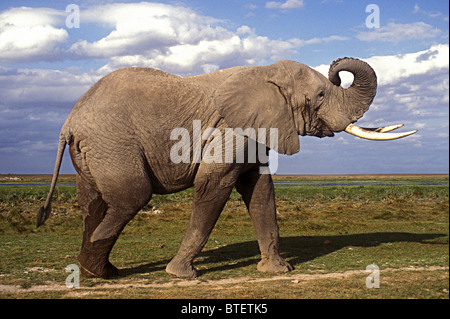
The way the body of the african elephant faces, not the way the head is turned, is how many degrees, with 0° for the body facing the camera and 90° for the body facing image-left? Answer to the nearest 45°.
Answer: approximately 270°
